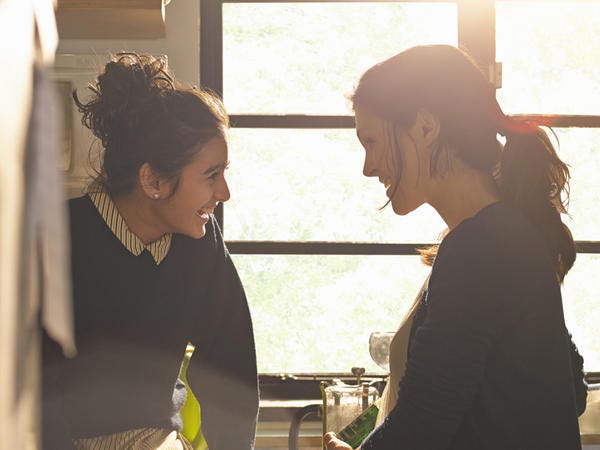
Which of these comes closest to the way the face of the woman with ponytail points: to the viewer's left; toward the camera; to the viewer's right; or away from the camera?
to the viewer's left

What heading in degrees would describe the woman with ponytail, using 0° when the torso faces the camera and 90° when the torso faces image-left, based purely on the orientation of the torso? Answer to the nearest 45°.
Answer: approximately 90°

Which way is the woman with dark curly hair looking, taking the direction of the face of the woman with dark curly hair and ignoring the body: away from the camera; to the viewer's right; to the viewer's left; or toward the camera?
to the viewer's right

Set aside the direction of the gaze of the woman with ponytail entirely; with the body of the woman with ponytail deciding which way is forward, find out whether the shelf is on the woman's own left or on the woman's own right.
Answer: on the woman's own right
